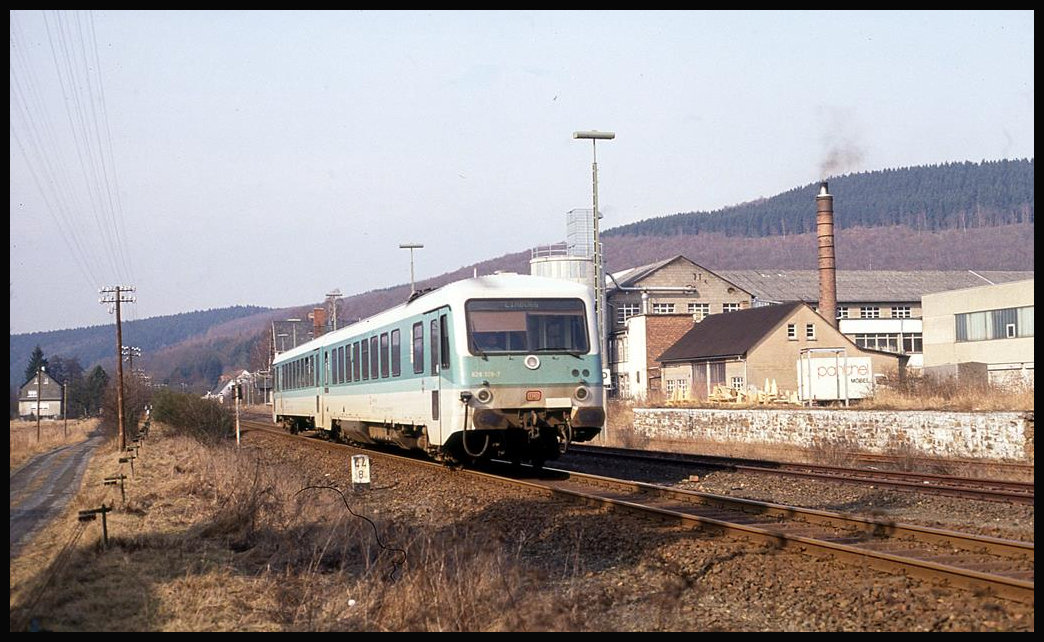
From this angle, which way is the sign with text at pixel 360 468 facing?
toward the camera

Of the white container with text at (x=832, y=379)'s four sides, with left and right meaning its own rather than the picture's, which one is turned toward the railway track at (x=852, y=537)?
front

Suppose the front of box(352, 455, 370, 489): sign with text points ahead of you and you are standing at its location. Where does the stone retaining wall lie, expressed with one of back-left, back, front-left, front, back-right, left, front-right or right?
back-left

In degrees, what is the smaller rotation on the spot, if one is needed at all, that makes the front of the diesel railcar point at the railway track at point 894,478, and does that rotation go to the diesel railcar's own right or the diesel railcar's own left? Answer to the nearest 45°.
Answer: approximately 45° to the diesel railcar's own left

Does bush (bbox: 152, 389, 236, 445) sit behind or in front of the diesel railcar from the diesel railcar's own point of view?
behind

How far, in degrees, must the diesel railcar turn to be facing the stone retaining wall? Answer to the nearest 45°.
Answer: approximately 90° to its left

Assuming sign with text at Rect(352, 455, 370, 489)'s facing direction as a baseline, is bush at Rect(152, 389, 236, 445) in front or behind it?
behind

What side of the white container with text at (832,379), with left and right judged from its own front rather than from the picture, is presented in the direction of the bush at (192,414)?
right

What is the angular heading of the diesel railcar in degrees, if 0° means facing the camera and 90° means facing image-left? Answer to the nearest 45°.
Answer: approximately 315°

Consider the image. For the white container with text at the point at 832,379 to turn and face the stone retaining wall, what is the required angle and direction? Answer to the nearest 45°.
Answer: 0° — it already faces it

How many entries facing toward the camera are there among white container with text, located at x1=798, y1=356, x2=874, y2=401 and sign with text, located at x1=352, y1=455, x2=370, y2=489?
2
